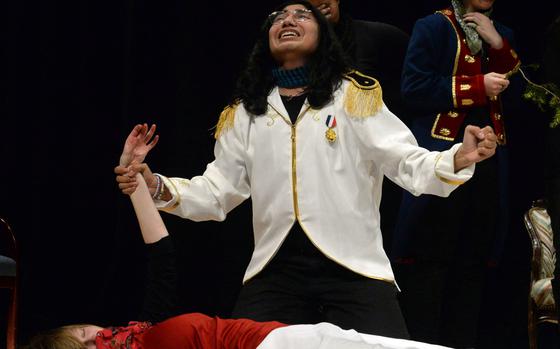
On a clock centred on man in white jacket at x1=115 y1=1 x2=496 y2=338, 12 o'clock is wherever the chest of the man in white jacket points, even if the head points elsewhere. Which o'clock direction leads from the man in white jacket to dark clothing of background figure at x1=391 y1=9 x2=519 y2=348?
The dark clothing of background figure is roughly at 8 o'clock from the man in white jacket.

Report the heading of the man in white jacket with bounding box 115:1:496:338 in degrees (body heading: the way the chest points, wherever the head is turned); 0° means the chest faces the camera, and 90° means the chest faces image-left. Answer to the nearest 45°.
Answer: approximately 0°

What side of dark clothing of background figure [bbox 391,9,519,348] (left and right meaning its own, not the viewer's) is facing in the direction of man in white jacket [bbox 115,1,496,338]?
right

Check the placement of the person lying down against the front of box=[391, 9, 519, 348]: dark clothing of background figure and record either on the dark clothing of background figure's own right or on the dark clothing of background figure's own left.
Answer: on the dark clothing of background figure's own right

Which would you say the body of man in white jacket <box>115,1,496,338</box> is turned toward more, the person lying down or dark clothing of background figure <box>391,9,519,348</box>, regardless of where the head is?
the person lying down

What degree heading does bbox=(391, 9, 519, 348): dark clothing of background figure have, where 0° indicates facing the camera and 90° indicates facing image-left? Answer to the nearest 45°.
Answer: approximately 315°
